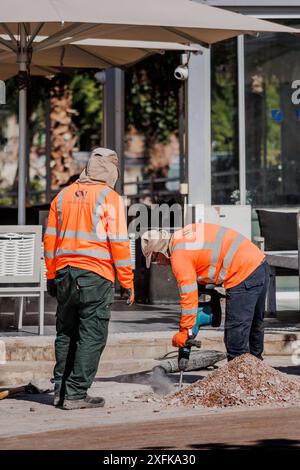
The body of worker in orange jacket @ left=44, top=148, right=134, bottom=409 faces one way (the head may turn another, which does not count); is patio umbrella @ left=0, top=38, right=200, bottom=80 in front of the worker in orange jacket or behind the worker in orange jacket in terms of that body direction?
in front

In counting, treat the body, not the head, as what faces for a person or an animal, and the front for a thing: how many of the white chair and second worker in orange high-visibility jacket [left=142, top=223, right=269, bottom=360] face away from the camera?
1

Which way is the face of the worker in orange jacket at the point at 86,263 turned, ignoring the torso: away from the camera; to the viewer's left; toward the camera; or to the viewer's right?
away from the camera

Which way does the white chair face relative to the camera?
away from the camera

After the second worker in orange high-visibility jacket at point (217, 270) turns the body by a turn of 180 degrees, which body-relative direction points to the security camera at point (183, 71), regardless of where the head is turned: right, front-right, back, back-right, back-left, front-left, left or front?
left

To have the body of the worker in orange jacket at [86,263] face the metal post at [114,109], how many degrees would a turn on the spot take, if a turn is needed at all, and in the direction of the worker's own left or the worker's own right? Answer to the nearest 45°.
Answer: approximately 45° to the worker's own left

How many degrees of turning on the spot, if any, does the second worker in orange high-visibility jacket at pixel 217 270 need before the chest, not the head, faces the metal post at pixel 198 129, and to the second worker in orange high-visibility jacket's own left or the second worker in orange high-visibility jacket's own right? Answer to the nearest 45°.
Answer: approximately 90° to the second worker in orange high-visibility jacket's own right

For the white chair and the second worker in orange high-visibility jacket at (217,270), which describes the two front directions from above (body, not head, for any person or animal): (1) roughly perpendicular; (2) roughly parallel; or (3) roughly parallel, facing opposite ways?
roughly perpendicular

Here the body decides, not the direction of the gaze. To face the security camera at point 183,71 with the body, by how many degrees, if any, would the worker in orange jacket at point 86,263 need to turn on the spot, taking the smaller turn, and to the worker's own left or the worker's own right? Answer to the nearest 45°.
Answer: approximately 45° to the worker's own left

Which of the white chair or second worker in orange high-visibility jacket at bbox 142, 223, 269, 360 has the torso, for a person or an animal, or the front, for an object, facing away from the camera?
the white chair

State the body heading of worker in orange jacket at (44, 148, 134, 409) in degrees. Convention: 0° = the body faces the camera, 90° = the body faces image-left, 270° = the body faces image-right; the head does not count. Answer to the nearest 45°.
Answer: approximately 225°

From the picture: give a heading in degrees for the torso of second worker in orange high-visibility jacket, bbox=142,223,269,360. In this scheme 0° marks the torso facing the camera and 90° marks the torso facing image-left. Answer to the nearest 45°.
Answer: approximately 90°

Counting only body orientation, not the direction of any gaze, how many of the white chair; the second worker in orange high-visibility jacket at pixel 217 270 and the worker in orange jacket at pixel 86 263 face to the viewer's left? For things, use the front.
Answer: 1

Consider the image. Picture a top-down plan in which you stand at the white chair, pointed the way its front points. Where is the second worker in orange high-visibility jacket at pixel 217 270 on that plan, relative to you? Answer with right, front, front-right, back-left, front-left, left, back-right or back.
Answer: back-right

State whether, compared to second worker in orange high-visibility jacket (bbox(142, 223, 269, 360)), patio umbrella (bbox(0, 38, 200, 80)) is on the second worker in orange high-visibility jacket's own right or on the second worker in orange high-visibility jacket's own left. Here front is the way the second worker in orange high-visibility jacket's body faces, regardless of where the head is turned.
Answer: on the second worker in orange high-visibility jacket's own right
